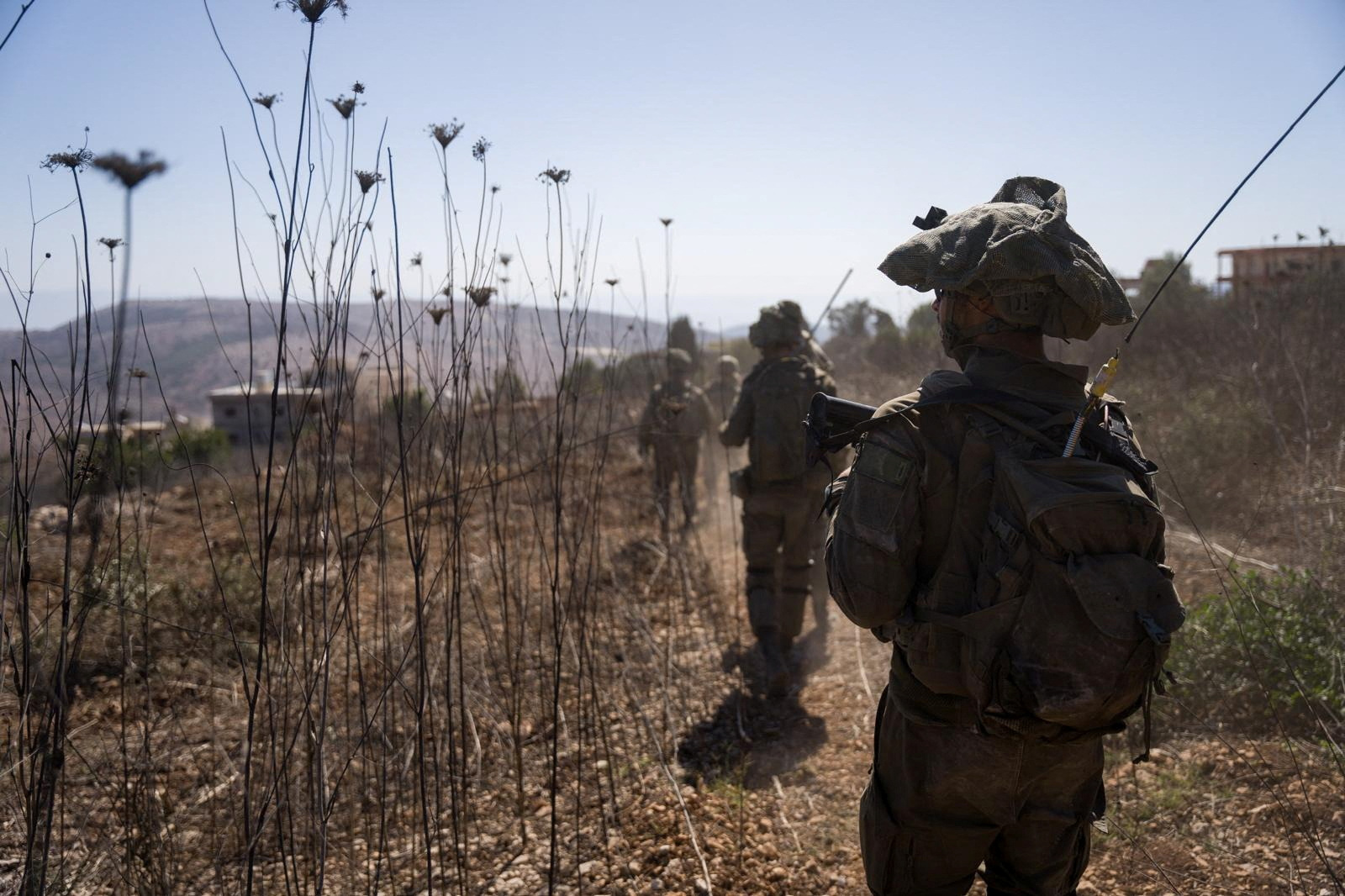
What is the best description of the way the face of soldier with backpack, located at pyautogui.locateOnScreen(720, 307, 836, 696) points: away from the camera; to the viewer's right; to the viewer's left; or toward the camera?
away from the camera

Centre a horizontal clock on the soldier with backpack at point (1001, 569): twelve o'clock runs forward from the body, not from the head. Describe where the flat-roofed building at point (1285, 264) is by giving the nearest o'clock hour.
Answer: The flat-roofed building is roughly at 2 o'clock from the soldier with backpack.

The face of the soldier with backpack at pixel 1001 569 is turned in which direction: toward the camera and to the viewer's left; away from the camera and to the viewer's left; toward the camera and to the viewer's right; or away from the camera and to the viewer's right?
away from the camera and to the viewer's left

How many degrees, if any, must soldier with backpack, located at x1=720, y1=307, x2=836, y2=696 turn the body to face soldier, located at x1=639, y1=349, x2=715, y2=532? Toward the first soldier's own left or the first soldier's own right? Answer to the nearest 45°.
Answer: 0° — they already face them

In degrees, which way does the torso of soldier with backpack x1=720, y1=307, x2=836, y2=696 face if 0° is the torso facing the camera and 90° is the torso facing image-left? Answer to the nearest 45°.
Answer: approximately 180°

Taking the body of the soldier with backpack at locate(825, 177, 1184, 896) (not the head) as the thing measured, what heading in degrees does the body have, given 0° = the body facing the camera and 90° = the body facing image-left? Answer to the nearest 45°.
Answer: approximately 135°

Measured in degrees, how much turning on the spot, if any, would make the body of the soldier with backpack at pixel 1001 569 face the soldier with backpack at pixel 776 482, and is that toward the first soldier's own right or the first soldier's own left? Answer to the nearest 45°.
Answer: approximately 45° to the first soldier's own right

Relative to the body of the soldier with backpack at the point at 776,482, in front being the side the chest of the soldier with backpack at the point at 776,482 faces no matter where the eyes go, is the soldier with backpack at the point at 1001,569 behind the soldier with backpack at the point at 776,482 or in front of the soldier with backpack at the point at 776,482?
behind

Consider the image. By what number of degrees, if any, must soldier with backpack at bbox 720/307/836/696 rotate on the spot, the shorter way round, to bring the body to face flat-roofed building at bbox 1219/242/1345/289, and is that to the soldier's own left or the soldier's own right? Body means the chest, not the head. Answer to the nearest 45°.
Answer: approximately 45° to the soldier's own right
